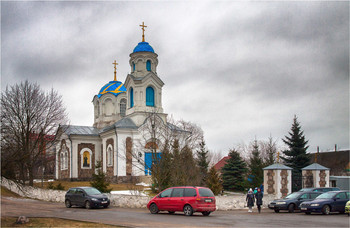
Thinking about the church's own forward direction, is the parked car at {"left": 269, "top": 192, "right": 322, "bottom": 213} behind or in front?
in front

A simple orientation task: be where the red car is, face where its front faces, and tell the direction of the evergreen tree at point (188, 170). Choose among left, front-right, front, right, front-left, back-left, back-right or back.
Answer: front-right

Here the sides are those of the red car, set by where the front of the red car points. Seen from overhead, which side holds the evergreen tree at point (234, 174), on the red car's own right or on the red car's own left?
on the red car's own right

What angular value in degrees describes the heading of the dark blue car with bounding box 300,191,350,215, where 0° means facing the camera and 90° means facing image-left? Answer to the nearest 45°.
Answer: approximately 45°

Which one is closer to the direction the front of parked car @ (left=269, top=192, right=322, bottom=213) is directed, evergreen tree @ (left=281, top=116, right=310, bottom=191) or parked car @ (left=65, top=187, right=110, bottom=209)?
the parked car

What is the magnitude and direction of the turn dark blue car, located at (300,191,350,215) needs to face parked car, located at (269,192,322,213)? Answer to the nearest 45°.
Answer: approximately 90° to its right

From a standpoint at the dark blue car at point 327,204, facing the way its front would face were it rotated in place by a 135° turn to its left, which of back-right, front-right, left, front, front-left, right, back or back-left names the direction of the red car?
back-right

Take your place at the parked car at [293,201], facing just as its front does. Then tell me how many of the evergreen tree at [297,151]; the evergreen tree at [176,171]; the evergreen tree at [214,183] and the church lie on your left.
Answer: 0

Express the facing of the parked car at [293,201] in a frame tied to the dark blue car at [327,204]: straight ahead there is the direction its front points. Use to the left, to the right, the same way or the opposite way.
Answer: the same way

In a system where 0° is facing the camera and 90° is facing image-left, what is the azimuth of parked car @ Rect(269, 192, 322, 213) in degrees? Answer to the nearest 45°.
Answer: approximately 45°

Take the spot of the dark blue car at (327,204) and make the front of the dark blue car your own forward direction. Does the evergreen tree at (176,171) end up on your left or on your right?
on your right

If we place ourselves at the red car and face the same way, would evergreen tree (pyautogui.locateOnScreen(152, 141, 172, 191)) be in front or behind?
in front

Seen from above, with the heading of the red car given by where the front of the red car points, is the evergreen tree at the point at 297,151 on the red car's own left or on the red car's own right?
on the red car's own right
